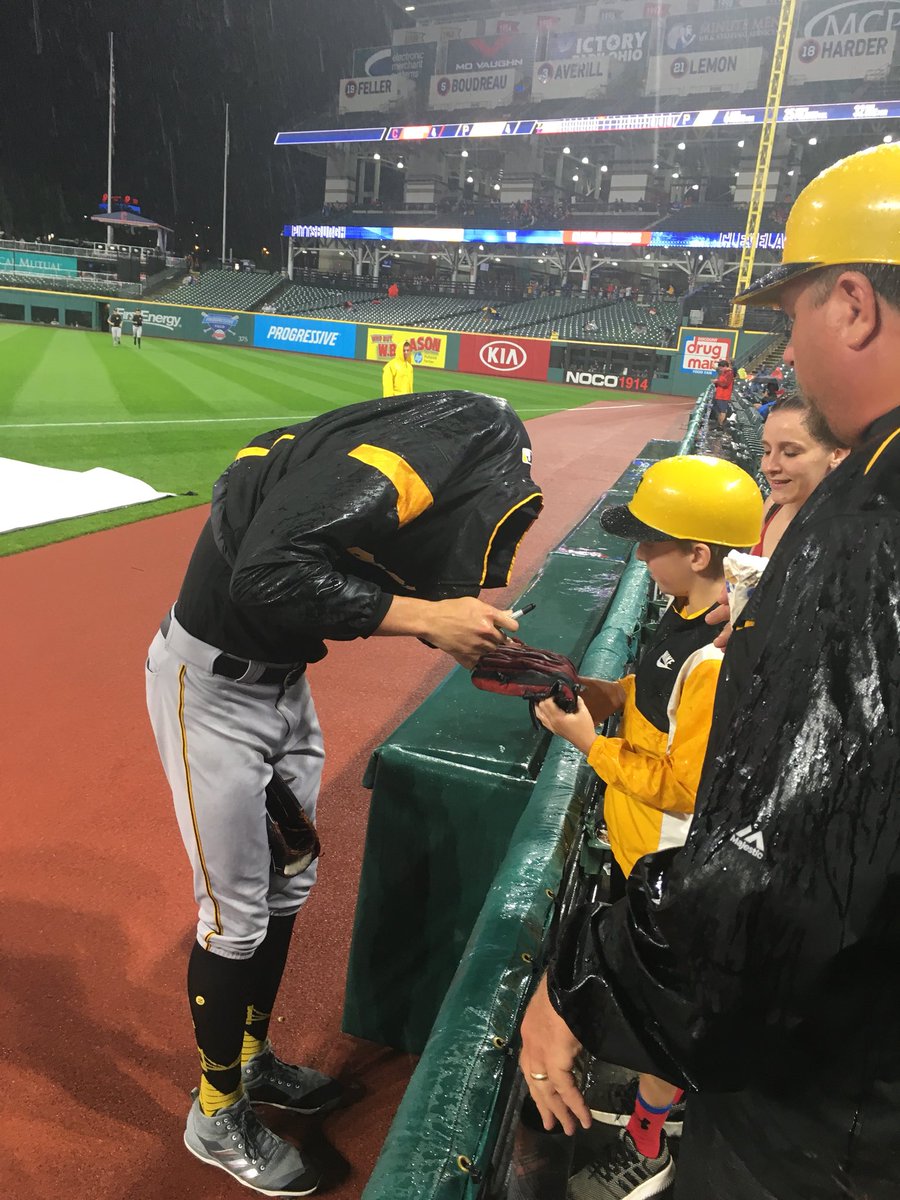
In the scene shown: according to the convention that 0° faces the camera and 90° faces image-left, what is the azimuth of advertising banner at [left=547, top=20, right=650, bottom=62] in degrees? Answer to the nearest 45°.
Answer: approximately 0°

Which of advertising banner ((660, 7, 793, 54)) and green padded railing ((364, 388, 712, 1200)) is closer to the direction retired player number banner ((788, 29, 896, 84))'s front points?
the green padded railing

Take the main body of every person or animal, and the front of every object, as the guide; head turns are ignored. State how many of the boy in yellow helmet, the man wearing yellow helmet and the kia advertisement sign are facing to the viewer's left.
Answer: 2

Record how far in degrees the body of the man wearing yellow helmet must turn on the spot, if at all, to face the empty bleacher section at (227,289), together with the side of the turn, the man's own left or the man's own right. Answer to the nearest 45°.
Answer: approximately 45° to the man's own right

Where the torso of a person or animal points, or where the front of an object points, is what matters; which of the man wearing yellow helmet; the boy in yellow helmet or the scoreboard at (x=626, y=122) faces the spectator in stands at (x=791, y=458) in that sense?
the scoreboard

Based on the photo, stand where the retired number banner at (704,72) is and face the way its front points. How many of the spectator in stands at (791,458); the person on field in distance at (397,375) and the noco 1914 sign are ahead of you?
3

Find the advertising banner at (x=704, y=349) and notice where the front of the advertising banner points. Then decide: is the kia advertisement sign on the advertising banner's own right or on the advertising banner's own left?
on the advertising banner's own right

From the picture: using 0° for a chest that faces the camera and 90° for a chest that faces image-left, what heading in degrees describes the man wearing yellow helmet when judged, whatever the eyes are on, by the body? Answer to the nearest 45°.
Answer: approximately 90°

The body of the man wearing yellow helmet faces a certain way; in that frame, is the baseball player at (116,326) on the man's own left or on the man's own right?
on the man's own right

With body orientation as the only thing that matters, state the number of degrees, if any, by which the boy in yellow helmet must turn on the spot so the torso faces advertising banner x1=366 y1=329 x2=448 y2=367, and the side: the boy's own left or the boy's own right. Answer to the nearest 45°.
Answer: approximately 90° to the boy's own right
